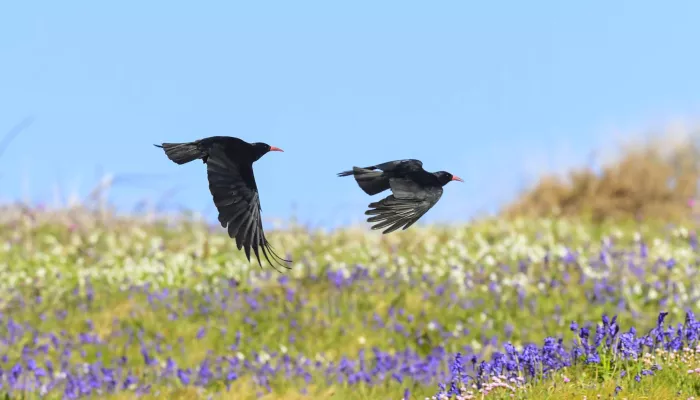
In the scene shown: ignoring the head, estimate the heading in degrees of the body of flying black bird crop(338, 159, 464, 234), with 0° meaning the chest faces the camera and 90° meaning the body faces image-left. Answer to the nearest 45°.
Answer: approximately 270°

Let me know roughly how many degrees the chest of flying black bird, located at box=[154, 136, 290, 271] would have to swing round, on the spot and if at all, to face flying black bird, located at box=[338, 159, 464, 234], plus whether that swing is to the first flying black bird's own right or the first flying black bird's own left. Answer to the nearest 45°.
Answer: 0° — it already faces it

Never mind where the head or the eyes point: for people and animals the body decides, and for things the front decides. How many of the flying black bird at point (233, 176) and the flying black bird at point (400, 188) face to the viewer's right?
2

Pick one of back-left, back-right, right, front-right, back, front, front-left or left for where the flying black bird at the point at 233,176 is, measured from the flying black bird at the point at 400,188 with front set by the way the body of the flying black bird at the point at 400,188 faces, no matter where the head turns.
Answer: back

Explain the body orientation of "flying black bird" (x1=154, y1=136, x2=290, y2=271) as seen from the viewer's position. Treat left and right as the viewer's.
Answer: facing to the right of the viewer
